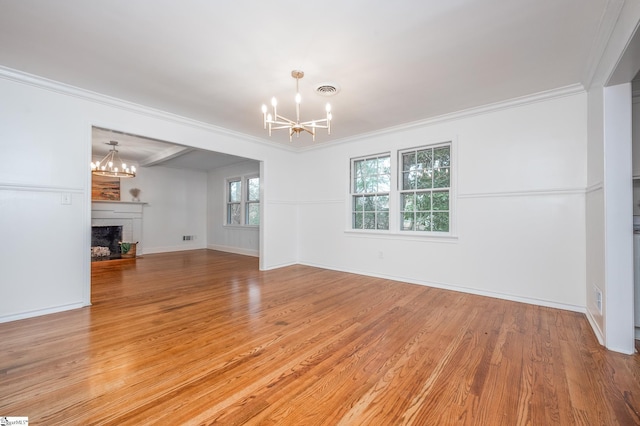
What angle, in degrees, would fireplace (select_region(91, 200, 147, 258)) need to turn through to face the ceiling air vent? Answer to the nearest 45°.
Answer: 0° — it already faces it

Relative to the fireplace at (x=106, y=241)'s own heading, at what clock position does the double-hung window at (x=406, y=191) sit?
The double-hung window is roughly at 11 o'clock from the fireplace.

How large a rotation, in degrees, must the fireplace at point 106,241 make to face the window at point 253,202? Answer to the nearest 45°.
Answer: approximately 45° to its left

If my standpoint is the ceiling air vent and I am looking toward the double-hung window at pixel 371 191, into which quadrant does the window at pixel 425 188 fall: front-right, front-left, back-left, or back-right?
front-right

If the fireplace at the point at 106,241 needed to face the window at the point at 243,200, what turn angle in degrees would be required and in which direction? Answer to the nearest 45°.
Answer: approximately 45° to its left

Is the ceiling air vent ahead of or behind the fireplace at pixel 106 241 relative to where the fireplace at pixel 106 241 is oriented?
ahead

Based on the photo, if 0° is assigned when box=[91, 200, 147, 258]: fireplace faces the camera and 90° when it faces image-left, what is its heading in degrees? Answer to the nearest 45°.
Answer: approximately 0°

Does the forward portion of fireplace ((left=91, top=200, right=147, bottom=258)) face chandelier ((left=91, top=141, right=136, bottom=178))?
yes

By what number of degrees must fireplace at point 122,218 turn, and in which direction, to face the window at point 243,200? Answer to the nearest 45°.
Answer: approximately 45° to its left
